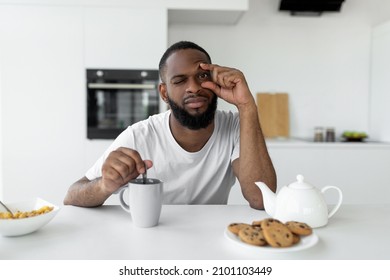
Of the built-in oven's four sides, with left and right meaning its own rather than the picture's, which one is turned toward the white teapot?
front

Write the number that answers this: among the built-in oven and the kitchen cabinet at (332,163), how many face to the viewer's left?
0

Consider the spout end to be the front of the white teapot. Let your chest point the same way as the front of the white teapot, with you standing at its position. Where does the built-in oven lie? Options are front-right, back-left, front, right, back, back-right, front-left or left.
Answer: front-right

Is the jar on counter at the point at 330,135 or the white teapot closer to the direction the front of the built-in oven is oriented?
the white teapot

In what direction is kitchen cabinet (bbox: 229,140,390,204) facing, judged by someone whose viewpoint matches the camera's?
facing the viewer

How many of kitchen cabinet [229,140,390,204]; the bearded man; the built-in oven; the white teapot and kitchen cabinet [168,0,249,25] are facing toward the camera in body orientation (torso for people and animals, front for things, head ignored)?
4

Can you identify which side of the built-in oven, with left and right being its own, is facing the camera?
front

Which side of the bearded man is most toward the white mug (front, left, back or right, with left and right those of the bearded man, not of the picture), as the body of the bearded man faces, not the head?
front

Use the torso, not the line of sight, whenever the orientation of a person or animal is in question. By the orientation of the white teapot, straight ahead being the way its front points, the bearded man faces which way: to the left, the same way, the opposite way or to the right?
to the left

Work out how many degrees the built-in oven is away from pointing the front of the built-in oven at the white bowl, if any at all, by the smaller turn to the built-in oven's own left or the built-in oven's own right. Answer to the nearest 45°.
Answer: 0° — it already faces it

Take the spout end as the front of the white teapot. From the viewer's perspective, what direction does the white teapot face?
to the viewer's left

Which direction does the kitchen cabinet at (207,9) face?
toward the camera

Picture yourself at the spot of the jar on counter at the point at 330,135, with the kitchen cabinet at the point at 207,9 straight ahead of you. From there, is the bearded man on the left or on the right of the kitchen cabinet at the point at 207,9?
left
